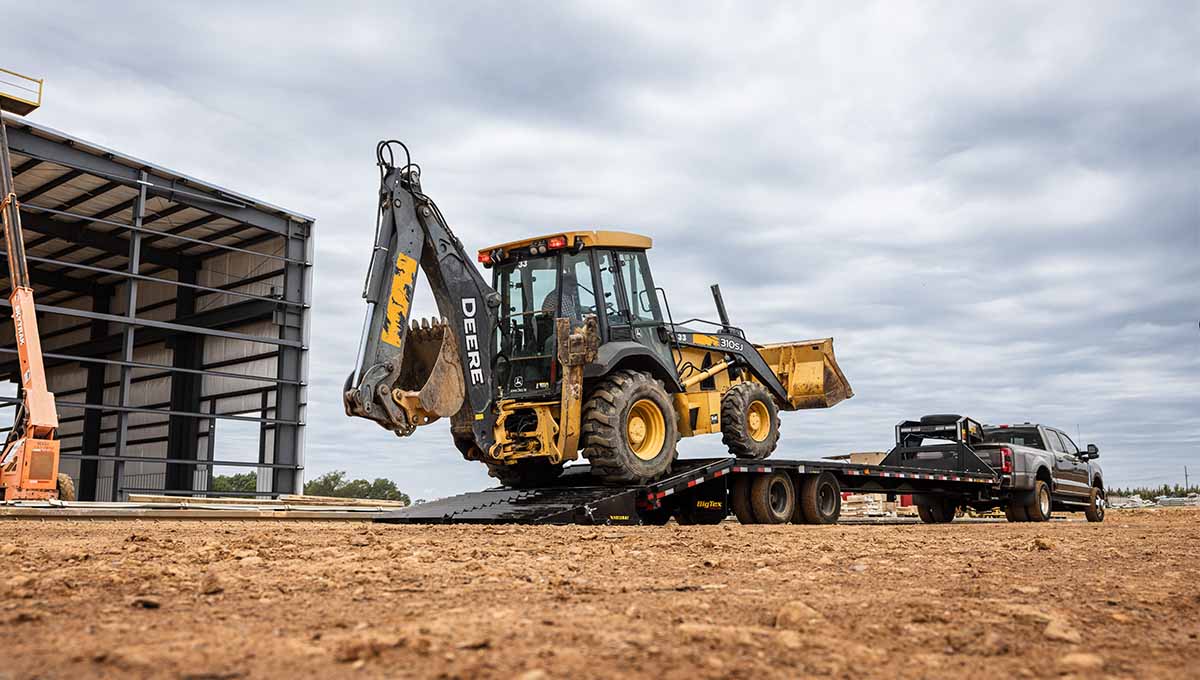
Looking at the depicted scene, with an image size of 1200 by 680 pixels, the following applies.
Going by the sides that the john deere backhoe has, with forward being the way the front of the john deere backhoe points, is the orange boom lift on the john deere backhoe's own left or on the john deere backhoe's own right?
on the john deere backhoe's own left

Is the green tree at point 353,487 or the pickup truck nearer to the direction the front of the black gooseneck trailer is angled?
the pickup truck

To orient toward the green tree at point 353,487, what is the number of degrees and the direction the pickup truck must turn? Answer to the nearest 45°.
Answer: approximately 90° to its left

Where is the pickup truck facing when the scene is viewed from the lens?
facing away from the viewer and to the right of the viewer

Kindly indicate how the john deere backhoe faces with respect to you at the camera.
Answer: facing away from the viewer and to the right of the viewer

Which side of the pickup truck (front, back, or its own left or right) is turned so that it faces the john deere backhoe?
back

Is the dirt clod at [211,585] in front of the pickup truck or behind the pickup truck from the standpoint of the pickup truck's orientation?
behind

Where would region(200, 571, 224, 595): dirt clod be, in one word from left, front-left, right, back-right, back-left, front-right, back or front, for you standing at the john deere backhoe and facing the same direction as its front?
back-right

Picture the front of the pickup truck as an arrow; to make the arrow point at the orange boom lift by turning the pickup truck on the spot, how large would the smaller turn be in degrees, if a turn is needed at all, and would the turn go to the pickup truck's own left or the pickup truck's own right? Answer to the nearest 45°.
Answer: approximately 180°

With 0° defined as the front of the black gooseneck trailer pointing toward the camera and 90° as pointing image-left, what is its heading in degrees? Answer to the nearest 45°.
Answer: approximately 225°

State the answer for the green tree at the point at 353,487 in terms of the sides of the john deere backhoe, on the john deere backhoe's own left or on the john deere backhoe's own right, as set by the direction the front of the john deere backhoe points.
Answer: on the john deere backhoe's own left
